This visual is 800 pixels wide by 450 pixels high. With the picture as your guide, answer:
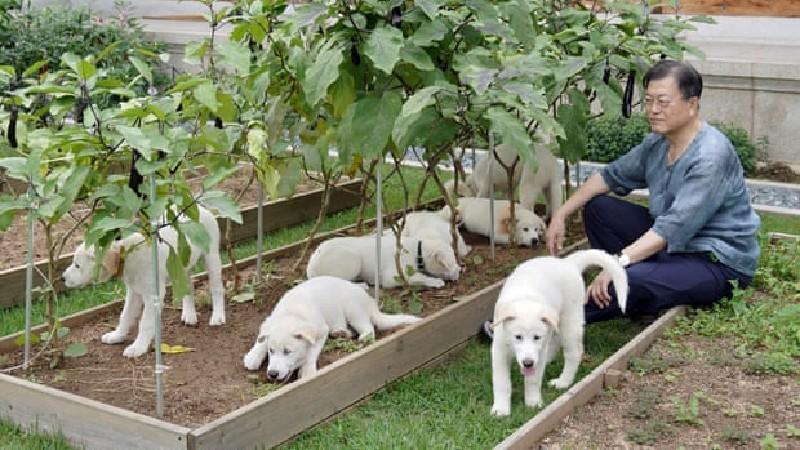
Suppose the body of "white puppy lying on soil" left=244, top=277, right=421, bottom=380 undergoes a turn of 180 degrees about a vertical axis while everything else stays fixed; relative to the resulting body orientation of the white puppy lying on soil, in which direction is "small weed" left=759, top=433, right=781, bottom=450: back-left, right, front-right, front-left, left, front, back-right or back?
right

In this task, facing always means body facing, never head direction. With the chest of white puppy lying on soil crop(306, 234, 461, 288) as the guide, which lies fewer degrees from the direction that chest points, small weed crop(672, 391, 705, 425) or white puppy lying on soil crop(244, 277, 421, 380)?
the small weed

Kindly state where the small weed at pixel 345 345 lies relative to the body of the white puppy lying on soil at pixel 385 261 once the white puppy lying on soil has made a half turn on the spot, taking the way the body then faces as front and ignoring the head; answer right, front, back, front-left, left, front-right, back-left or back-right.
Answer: left

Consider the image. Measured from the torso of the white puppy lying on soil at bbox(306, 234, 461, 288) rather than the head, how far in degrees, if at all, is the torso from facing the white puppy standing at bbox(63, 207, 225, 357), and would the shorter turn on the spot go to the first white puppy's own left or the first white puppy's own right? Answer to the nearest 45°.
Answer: approximately 135° to the first white puppy's own right

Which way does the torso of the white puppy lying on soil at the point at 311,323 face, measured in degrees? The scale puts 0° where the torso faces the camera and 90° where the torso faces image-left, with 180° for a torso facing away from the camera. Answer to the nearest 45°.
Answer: approximately 45°

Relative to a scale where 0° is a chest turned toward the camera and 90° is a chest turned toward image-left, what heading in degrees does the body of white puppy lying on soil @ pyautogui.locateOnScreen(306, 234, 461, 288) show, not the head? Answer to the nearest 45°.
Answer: approximately 270°

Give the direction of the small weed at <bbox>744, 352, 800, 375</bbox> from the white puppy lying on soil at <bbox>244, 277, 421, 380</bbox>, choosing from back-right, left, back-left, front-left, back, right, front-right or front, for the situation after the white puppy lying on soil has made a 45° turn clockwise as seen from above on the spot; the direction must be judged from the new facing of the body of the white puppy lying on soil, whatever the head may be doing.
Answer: back

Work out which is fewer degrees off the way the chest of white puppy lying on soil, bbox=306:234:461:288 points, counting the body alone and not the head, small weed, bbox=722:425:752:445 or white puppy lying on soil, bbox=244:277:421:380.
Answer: the small weed

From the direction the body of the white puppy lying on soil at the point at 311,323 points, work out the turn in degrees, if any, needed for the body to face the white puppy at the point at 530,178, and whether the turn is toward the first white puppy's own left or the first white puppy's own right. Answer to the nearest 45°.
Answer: approximately 180°

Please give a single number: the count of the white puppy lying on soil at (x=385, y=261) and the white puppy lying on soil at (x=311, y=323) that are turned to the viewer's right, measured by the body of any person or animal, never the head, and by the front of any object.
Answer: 1

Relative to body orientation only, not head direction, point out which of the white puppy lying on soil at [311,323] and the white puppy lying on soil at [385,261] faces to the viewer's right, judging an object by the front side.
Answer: the white puppy lying on soil at [385,261]

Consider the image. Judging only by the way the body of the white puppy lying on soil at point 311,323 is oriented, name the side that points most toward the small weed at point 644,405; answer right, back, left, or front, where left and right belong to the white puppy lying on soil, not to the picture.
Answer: left
